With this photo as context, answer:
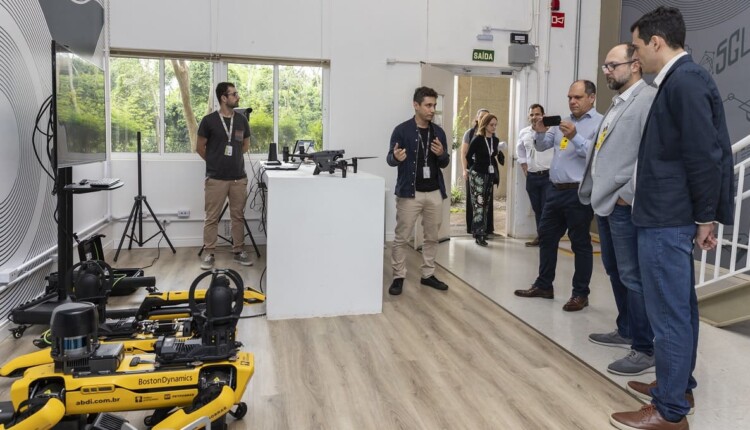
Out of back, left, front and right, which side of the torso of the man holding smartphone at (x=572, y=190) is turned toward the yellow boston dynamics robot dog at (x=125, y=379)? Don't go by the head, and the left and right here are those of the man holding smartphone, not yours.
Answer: front

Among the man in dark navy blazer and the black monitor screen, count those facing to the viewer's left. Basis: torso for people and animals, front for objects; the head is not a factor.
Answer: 1

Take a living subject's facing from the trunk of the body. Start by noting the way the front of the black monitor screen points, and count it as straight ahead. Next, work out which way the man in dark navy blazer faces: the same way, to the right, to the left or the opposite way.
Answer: the opposite way

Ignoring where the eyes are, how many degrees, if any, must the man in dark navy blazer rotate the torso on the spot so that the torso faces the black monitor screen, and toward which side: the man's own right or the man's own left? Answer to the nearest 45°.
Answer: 0° — they already face it

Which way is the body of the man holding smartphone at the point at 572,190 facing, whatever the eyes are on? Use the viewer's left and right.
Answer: facing the viewer and to the left of the viewer

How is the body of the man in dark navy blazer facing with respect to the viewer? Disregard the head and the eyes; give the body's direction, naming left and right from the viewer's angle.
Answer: facing to the left of the viewer

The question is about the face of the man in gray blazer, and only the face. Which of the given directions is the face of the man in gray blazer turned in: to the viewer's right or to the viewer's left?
to the viewer's left

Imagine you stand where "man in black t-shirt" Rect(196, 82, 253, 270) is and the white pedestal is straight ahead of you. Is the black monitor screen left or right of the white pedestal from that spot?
right

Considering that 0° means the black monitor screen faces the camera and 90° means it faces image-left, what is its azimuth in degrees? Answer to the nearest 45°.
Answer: approximately 315°

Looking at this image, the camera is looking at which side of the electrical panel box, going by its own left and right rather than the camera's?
front

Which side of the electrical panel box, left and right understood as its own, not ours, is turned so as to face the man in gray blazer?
front
